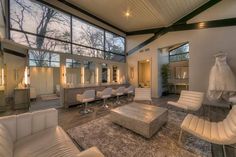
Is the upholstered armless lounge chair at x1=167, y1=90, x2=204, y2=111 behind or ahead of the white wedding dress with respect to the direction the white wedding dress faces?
ahead

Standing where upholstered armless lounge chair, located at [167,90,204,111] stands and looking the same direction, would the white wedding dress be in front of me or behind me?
behind

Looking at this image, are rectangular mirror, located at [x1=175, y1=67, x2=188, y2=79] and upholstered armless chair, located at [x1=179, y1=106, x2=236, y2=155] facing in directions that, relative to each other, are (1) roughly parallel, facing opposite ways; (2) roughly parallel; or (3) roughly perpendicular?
roughly perpendicular

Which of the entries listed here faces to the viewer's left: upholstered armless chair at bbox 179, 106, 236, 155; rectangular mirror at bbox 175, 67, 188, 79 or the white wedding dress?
the upholstered armless chair

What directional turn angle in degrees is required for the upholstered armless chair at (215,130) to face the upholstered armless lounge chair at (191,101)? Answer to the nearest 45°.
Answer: approximately 90° to its right

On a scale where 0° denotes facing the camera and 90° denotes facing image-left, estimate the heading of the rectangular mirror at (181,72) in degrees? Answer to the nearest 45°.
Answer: approximately 0°

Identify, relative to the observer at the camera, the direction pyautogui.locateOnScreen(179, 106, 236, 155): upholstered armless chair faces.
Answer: facing to the left of the viewer

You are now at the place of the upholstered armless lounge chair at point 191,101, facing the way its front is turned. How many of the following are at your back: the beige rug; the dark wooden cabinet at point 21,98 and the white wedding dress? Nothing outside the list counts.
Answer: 1

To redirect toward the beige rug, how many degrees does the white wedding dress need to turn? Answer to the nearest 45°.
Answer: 0° — it already faces it

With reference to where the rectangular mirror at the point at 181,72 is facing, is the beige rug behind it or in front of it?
in front

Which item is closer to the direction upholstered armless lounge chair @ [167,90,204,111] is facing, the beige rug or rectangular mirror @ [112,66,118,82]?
the beige rug
